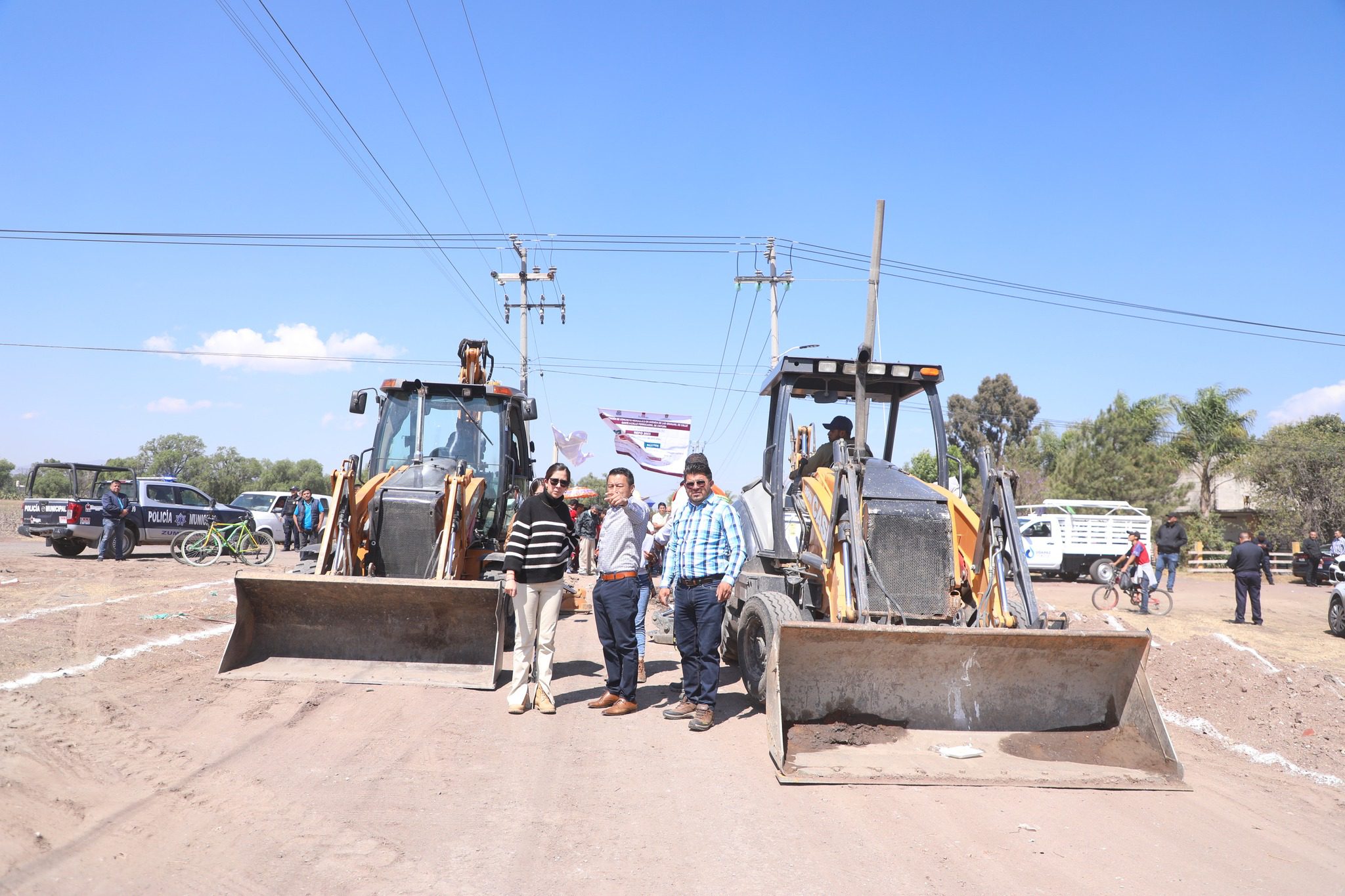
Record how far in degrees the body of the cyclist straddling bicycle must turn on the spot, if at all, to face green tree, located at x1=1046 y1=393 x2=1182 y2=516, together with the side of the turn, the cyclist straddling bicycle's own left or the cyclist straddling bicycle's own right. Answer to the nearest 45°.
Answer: approximately 90° to the cyclist straddling bicycle's own right

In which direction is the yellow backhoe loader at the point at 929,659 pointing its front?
toward the camera

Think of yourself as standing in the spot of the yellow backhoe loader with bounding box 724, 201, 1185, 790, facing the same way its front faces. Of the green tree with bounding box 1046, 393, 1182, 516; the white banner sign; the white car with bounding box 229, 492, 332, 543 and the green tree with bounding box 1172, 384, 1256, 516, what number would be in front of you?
0

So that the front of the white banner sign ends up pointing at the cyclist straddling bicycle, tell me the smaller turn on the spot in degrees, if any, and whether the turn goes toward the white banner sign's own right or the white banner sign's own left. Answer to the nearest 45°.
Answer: approximately 45° to the white banner sign's own left

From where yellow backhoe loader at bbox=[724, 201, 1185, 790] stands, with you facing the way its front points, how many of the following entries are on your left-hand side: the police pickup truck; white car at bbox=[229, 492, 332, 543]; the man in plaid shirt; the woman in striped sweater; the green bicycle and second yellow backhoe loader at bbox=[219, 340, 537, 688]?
0

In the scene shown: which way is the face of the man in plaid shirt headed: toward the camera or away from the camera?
toward the camera

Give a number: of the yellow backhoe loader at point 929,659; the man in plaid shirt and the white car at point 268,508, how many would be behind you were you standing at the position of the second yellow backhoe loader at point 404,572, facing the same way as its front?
1

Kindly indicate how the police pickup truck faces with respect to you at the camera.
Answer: facing away from the viewer and to the right of the viewer

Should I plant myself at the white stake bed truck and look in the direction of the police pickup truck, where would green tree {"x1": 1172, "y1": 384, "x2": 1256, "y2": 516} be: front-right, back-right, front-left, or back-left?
back-right

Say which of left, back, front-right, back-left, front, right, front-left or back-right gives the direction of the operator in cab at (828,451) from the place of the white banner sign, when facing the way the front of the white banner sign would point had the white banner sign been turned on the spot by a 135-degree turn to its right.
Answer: back-left

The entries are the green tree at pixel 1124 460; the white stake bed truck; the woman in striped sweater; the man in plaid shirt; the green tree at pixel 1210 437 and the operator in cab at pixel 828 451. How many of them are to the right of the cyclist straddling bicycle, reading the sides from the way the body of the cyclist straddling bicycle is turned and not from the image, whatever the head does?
3

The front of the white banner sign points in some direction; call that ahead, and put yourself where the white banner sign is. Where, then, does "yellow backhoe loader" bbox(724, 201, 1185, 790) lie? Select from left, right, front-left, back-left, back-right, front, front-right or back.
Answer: front

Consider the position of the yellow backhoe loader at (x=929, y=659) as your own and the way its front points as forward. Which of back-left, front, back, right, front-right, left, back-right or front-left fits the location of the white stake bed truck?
back

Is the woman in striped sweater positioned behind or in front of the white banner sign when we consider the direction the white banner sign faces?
in front

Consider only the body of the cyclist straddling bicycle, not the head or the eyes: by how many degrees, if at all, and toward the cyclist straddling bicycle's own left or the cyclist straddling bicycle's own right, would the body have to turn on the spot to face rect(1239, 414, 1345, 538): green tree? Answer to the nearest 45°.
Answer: approximately 90° to the cyclist straddling bicycle's own right

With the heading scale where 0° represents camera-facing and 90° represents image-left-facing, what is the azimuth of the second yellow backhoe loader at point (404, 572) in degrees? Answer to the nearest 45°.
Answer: approximately 0°
